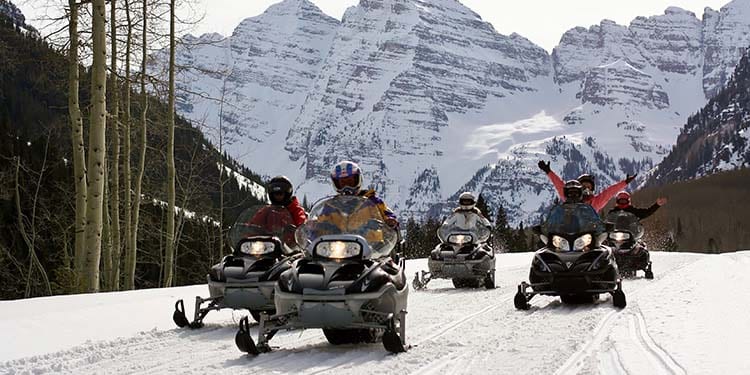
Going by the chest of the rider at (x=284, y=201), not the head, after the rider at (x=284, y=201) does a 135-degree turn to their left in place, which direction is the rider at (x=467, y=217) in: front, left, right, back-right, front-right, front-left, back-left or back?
front

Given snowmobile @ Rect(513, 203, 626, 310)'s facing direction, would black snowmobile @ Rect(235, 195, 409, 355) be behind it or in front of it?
in front

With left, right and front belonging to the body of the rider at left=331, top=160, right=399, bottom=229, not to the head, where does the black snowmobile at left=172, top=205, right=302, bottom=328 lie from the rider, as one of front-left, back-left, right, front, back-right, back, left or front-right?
back-right

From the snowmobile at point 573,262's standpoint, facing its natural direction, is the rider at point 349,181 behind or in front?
in front

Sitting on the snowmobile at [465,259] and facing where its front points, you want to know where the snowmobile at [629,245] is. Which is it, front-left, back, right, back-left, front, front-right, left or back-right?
back-left

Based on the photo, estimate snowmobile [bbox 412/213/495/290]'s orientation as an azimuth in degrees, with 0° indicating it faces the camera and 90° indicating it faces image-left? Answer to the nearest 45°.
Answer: approximately 0°

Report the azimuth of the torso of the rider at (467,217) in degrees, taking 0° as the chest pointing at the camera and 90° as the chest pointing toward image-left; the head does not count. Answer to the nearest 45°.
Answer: approximately 0°

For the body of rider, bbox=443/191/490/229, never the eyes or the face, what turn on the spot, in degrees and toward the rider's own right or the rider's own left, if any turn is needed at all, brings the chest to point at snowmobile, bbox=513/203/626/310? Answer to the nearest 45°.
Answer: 0° — they already face it

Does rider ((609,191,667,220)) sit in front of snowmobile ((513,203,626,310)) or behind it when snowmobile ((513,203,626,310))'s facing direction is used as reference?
behind

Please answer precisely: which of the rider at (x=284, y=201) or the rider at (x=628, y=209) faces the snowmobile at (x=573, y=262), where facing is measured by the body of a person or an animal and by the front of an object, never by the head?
the rider at (x=628, y=209)
